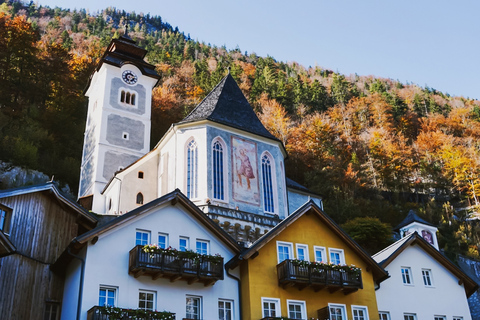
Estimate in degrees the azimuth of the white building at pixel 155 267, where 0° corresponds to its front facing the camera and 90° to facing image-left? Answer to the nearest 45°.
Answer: approximately 315°

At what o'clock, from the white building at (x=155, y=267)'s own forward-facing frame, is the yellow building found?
The yellow building is roughly at 10 o'clock from the white building.

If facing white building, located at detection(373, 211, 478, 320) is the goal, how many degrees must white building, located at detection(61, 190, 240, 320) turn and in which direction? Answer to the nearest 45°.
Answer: approximately 45° to its left

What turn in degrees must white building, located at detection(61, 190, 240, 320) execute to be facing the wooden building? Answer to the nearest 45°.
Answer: approximately 135° to its right

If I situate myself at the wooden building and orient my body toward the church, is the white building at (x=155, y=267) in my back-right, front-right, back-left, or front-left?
front-right

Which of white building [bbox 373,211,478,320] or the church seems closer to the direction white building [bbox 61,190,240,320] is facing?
the white building

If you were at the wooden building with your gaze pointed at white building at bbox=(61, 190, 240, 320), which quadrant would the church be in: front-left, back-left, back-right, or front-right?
front-left
